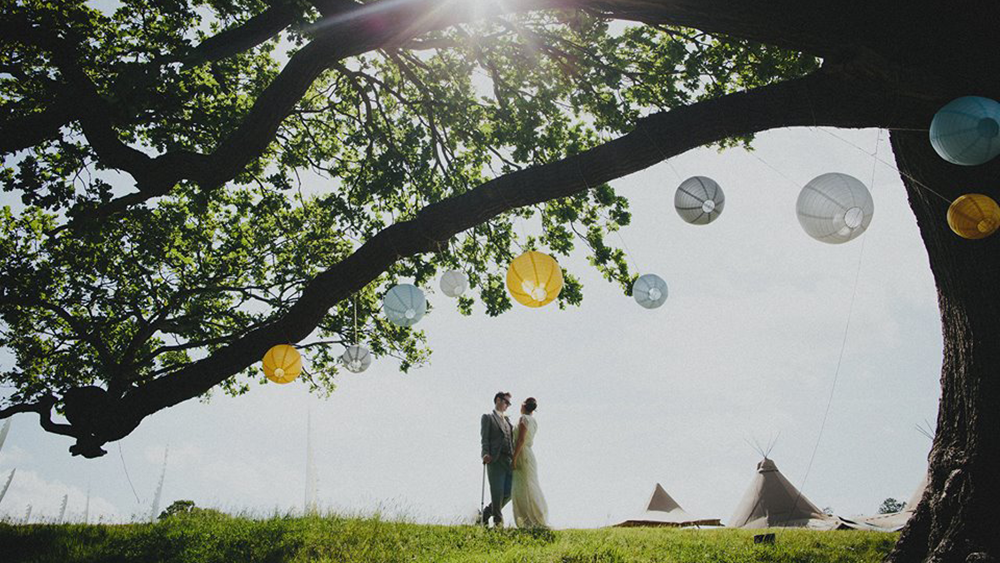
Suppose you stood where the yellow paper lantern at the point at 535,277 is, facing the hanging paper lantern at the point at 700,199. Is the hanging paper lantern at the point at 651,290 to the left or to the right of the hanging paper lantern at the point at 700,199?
left

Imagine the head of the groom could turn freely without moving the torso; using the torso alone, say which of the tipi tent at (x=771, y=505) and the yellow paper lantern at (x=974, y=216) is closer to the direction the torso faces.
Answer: the yellow paper lantern

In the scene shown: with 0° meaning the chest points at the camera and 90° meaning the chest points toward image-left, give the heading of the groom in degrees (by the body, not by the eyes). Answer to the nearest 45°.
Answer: approximately 315°

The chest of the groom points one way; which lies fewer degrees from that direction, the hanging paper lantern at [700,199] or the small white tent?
the hanging paper lantern

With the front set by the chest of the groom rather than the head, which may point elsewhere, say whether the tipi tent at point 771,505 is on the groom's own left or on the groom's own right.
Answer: on the groom's own left

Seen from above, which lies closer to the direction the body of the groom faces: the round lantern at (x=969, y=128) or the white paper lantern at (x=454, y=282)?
the round lantern
